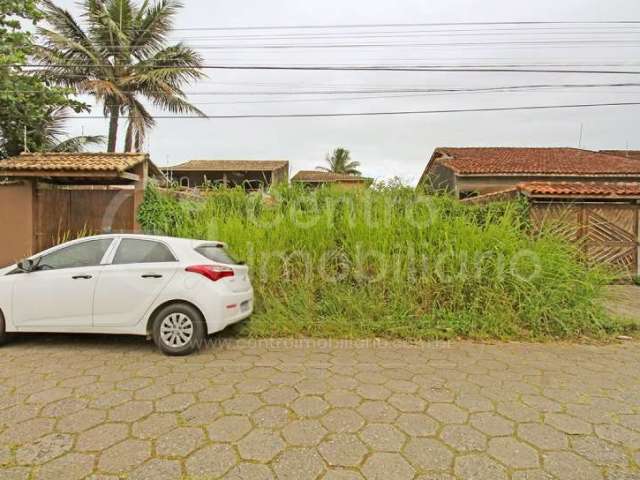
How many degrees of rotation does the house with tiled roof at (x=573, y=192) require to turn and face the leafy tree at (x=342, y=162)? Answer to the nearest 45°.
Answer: approximately 135° to its right

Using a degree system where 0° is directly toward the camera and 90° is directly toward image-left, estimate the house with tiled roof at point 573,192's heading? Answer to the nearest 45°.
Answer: approximately 0°

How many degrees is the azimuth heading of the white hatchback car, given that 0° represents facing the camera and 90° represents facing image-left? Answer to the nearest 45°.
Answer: approximately 135°

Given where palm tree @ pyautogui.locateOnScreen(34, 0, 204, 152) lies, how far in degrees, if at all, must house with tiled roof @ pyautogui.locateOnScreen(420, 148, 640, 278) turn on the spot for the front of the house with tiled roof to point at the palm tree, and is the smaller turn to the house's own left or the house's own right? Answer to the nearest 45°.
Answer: approximately 90° to the house's own right

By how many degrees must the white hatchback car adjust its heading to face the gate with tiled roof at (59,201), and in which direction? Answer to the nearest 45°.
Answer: approximately 45° to its right

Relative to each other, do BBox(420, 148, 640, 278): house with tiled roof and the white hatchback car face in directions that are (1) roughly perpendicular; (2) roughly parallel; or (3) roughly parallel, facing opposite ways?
roughly perpendicular

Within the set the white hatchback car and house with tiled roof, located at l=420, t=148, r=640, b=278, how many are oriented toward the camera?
1

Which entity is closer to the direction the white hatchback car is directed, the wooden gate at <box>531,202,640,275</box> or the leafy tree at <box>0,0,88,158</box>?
the leafy tree

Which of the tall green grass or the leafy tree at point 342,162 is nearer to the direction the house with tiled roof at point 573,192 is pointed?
the tall green grass

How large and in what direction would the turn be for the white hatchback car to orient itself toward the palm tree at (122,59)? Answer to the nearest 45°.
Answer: approximately 45° to its right
